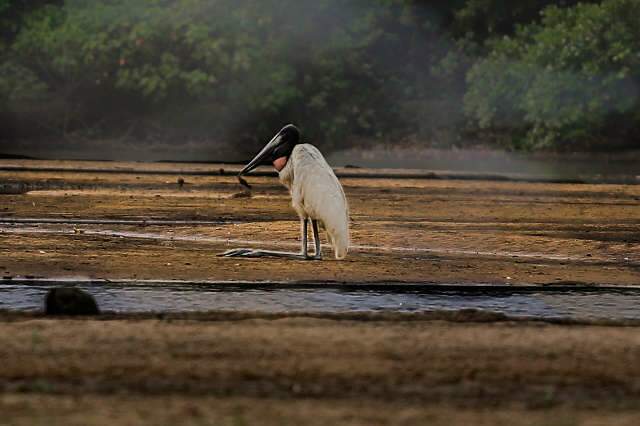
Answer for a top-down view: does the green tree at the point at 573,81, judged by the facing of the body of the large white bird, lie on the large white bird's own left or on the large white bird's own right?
on the large white bird's own right

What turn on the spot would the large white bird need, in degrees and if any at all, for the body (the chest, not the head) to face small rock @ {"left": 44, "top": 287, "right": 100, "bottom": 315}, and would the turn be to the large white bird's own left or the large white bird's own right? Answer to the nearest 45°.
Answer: approximately 45° to the large white bird's own left

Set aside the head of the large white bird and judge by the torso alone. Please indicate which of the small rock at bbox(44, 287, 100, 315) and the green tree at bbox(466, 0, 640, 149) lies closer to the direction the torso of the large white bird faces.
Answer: the small rock

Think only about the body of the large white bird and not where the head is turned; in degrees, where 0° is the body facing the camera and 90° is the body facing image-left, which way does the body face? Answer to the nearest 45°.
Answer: approximately 90°
